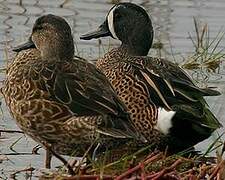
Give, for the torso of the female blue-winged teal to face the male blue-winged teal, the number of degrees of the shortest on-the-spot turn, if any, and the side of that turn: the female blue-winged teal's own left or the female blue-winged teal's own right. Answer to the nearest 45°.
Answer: approximately 135° to the female blue-winged teal's own right

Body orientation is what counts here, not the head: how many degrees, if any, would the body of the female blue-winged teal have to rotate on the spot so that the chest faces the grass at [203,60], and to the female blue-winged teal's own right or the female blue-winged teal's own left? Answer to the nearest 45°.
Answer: approximately 135° to the female blue-winged teal's own right

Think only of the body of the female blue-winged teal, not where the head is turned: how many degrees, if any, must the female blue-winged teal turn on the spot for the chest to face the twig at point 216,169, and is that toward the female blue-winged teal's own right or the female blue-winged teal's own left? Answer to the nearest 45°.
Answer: approximately 135° to the female blue-winged teal's own left

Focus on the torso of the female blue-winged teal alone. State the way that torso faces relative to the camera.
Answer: to the viewer's left
